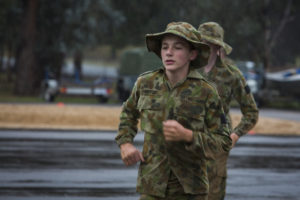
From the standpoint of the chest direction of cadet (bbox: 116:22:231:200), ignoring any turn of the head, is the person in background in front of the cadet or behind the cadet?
behind

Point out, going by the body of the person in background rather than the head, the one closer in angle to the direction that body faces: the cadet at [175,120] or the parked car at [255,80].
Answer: the cadet

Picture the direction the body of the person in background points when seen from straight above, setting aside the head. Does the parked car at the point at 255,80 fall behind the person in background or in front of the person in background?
behind

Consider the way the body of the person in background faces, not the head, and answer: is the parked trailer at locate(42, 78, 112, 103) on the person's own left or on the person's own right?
on the person's own right

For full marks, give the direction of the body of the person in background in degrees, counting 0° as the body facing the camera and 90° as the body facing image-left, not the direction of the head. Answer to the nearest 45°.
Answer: approximately 45°

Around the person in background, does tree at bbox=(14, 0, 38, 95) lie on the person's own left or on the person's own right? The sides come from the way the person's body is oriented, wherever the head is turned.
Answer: on the person's own right
